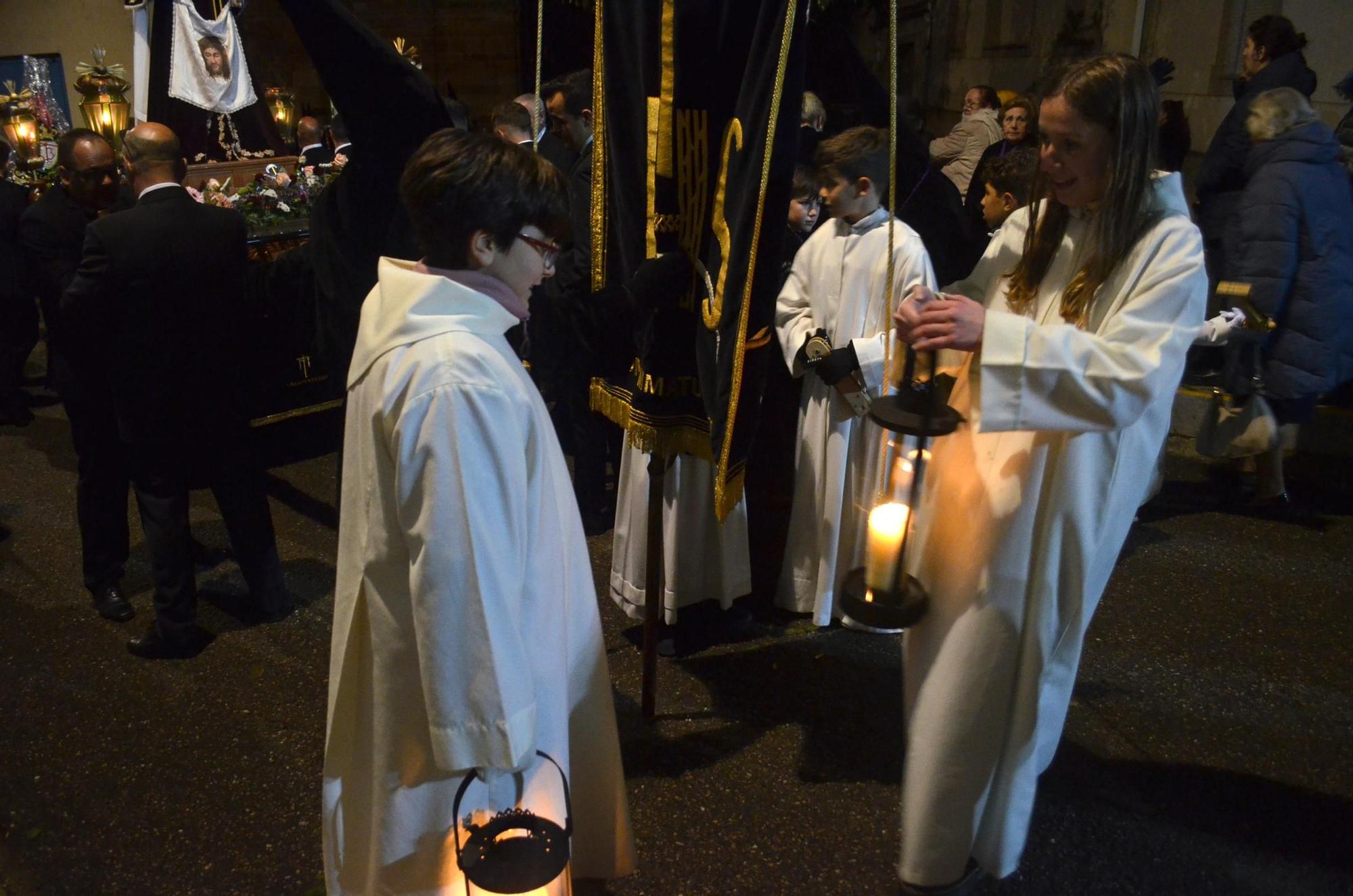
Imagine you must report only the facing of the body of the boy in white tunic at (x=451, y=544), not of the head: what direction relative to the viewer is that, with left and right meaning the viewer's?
facing to the right of the viewer

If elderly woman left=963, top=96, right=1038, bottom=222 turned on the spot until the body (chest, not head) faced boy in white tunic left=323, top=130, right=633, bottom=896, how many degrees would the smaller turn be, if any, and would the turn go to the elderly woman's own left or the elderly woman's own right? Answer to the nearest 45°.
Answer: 0° — they already face them

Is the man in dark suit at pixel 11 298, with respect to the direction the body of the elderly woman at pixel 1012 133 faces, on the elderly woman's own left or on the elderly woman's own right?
on the elderly woman's own right

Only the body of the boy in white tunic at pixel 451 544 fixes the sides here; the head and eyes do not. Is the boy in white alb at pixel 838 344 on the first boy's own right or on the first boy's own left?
on the first boy's own left

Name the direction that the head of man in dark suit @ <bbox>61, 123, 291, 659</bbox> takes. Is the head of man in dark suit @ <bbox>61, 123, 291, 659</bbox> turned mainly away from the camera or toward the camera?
away from the camera

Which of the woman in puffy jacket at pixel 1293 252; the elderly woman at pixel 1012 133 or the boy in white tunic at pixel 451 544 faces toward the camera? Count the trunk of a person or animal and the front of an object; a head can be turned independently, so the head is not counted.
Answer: the elderly woman

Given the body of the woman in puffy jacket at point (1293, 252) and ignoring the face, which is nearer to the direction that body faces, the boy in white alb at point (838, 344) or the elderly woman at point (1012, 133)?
the elderly woman

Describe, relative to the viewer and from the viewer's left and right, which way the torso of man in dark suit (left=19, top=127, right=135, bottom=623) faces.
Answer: facing the viewer and to the right of the viewer

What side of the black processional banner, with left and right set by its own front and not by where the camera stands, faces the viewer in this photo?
front

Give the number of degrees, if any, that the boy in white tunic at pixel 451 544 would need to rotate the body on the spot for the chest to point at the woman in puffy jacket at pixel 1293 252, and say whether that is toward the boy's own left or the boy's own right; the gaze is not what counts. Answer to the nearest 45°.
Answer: approximately 45° to the boy's own left

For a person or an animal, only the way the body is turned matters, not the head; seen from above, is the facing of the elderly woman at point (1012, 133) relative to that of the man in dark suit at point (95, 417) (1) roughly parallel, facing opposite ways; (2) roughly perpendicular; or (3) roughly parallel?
roughly perpendicular

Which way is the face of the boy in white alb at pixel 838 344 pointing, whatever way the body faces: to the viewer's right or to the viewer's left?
to the viewer's left
